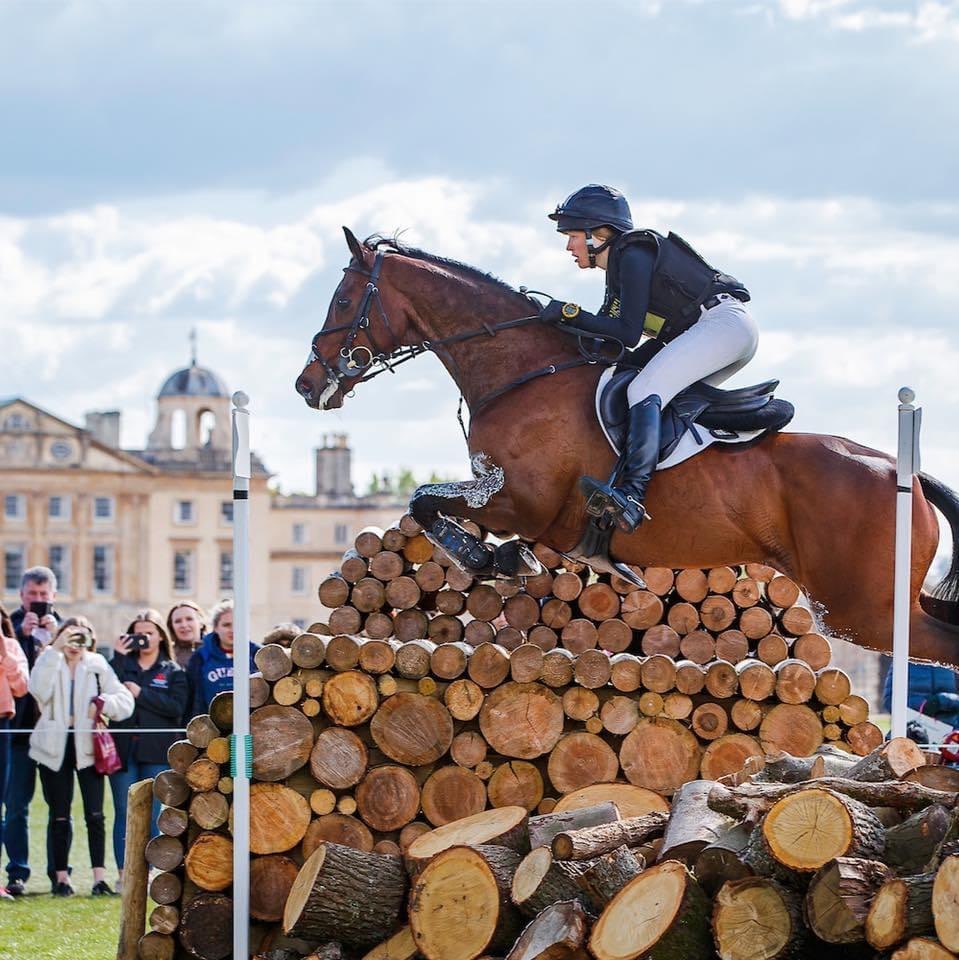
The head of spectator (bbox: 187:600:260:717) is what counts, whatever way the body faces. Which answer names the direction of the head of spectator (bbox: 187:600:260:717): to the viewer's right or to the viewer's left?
to the viewer's right

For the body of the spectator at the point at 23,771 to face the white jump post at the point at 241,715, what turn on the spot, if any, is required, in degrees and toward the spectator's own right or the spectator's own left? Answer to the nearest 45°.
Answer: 0° — they already face it

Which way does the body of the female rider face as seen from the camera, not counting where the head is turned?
to the viewer's left

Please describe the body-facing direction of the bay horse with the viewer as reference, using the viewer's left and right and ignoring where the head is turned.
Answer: facing to the left of the viewer

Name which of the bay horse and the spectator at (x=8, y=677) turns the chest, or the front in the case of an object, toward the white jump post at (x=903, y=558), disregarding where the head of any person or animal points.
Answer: the spectator

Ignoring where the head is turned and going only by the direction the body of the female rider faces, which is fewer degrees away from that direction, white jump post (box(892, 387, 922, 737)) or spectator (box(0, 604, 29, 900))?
the spectator

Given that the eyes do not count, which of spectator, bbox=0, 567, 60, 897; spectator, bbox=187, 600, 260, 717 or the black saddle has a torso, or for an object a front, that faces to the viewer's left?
the black saddle

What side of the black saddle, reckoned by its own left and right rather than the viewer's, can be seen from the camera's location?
left

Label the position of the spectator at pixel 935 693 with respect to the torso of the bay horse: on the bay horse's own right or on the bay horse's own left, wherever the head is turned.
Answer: on the bay horse's own right

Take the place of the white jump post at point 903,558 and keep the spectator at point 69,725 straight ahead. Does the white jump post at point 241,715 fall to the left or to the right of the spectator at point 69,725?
left

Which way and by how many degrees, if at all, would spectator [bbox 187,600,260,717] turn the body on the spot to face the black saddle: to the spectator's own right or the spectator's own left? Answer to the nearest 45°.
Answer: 0° — they already face it
